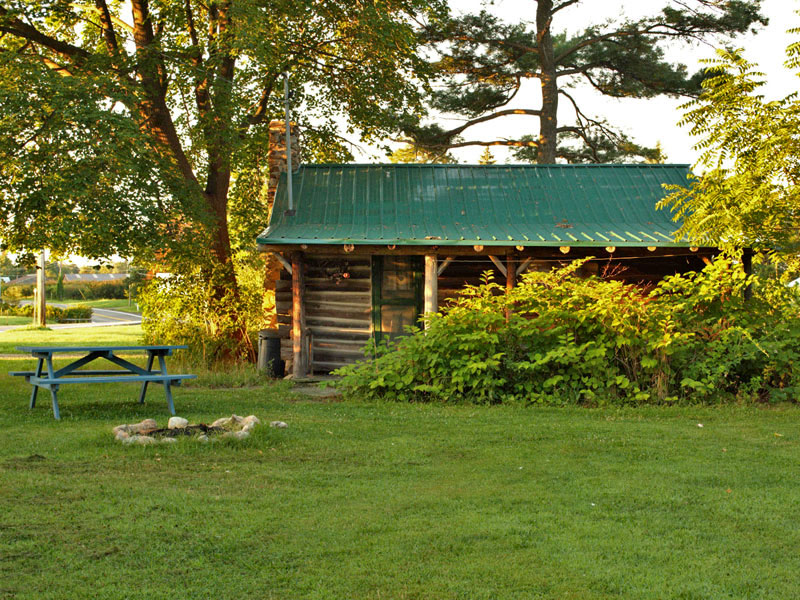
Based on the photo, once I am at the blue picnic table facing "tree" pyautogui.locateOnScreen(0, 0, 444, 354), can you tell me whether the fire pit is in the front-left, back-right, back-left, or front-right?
back-right

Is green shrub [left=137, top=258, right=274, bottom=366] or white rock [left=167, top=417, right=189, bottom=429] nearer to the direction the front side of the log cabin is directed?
the white rock

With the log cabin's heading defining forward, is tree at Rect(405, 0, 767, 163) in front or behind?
behind

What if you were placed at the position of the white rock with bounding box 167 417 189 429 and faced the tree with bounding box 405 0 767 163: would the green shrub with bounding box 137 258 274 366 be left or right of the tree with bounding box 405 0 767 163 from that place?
left

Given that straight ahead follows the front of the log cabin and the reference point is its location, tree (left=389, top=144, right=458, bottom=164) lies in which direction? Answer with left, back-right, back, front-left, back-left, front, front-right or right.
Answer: back

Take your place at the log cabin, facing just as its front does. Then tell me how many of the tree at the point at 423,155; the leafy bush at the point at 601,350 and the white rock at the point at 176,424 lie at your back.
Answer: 1

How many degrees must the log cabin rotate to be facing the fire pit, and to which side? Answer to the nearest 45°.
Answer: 0° — it already faces it

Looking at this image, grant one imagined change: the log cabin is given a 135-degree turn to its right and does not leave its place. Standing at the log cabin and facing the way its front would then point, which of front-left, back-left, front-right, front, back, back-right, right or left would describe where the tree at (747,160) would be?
back

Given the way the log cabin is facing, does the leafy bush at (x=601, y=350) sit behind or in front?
in front

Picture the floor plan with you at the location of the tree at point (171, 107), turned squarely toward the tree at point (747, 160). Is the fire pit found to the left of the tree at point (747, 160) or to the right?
right

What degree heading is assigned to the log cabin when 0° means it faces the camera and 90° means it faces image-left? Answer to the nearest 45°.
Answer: approximately 0°

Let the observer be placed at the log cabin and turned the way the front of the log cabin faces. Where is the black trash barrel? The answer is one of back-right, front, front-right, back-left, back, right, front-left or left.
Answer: right

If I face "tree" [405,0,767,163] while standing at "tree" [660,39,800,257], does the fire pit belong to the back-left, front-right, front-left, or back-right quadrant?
back-left

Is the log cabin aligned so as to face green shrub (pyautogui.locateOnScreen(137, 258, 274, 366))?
no

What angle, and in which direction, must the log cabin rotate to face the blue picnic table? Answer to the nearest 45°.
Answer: approximately 45° to its right

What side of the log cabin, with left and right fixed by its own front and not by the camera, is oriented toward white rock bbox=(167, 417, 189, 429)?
front
